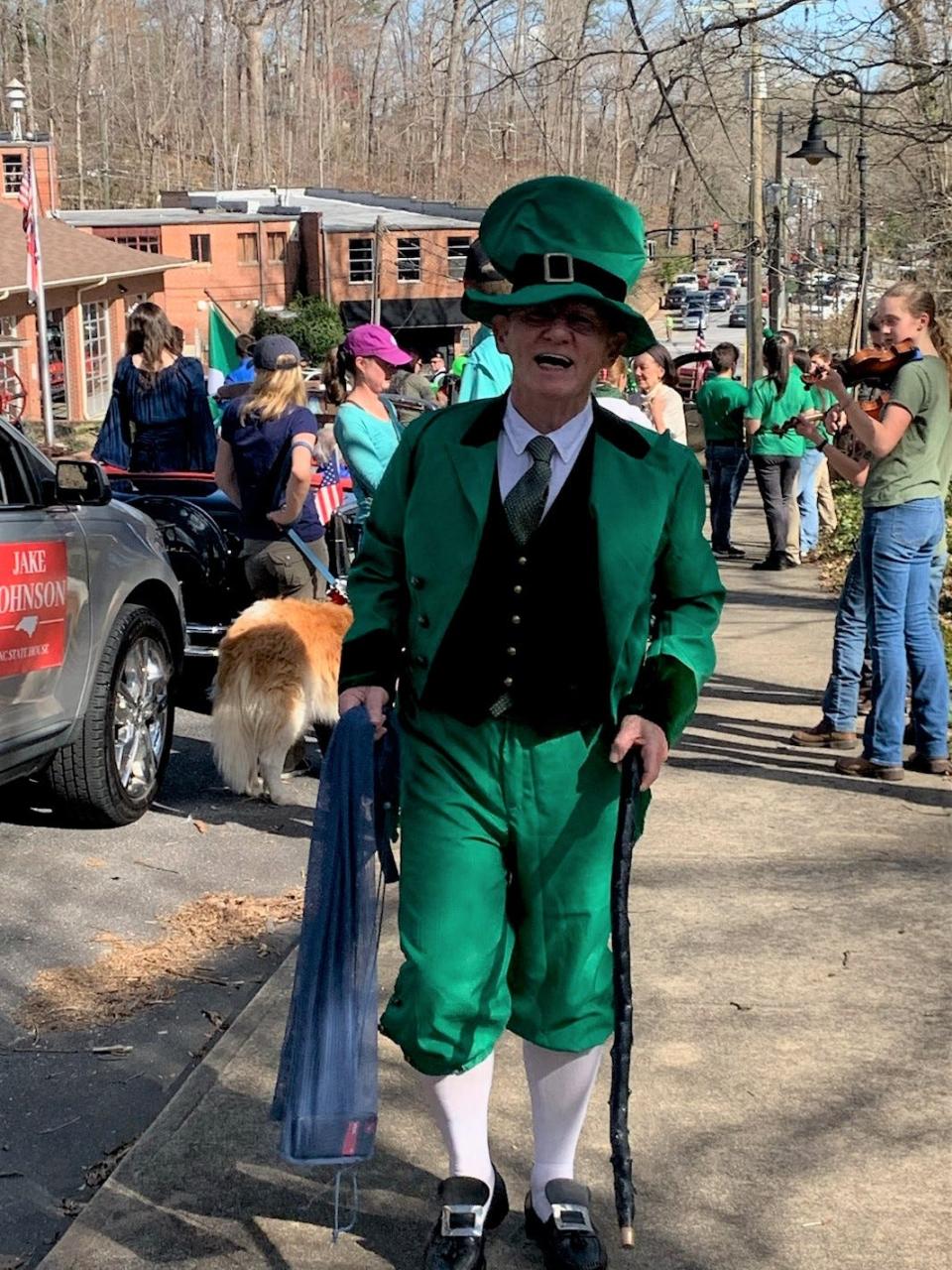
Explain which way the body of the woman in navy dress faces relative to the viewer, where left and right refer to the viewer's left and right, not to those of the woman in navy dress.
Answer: facing away from the viewer

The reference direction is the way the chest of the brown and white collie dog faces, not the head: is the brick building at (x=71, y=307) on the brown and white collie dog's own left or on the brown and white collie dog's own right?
on the brown and white collie dog's own left

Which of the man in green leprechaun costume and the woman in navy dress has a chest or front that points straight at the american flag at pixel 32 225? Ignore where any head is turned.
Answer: the woman in navy dress

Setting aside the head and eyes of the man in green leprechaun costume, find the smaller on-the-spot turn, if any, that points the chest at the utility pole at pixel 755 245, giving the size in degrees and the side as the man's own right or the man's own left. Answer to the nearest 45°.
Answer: approximately 180°

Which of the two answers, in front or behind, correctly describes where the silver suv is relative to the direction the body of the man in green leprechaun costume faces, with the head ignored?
behind

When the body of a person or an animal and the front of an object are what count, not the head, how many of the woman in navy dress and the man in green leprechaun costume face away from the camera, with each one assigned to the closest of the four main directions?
1

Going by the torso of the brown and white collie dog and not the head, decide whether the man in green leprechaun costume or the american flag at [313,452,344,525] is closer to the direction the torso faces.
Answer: the american flag

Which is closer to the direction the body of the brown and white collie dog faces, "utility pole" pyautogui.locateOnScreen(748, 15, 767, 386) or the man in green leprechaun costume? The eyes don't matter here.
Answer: the utility pole

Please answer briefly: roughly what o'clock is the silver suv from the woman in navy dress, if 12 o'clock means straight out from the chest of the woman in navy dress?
The silver suv is roughly at 6 o'clock from the woman in navy dress.
